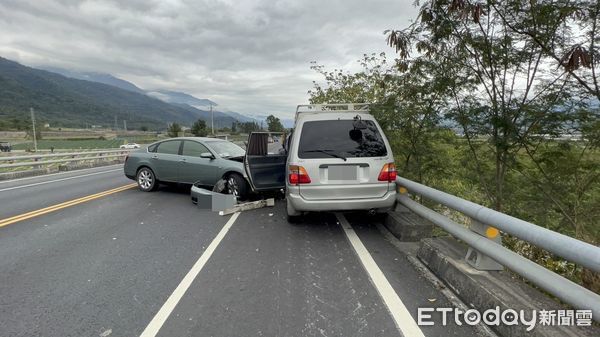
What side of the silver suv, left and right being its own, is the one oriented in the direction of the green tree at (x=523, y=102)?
right

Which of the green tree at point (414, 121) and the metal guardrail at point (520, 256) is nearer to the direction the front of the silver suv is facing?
the green tree

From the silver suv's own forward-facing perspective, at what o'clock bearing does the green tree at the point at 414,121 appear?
The green tree is roughly at 1 o'clock from the silver suv.

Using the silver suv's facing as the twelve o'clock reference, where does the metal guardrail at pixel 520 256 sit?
The metal guardrail is roughly at 5 o'clock from the silver suv.

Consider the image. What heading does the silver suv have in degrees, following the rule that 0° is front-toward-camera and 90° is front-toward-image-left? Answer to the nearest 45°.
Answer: approximately 180°
